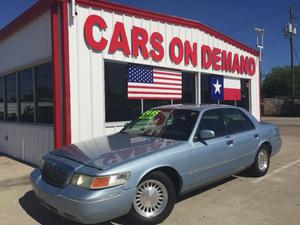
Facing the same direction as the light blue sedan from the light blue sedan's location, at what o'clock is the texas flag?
The texas flag is roughly at 5 o'clock from the light blue sedan.

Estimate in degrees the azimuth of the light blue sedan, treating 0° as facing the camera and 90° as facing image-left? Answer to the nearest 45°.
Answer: approximately 45°

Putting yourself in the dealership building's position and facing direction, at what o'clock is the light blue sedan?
The light blue sedan is roughly at 1 o'clock from the dealership building.

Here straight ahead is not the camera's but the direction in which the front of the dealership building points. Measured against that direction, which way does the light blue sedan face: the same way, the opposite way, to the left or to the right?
to the right

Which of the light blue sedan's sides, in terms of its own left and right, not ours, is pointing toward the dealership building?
right
